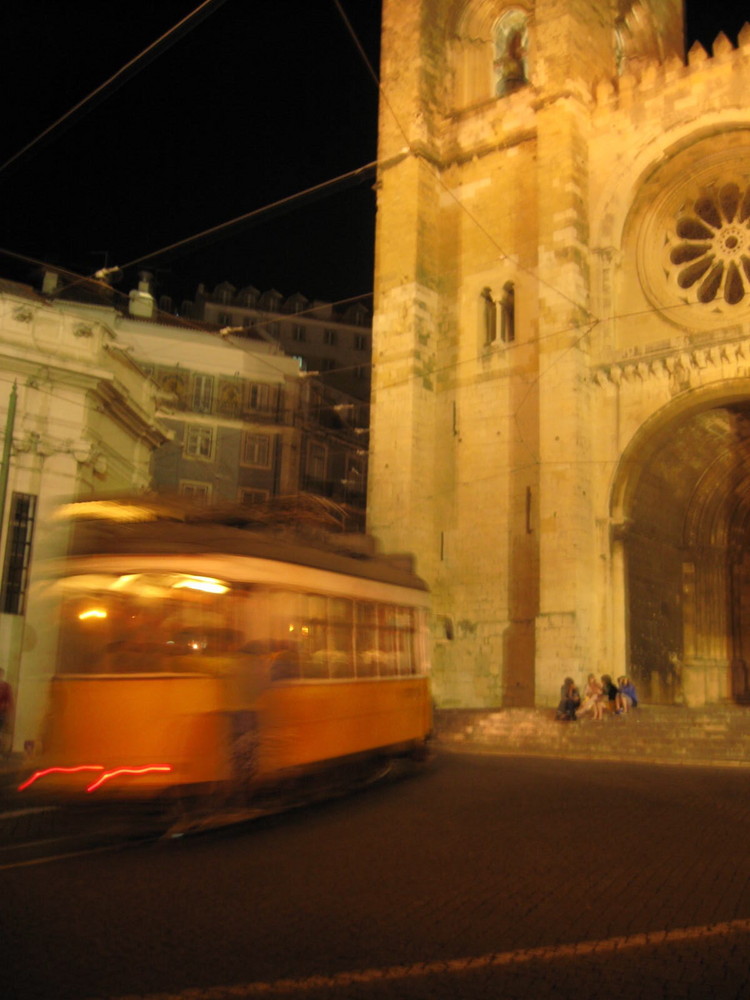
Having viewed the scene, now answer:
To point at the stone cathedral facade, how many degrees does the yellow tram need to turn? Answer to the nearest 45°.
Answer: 0° — it already faces it

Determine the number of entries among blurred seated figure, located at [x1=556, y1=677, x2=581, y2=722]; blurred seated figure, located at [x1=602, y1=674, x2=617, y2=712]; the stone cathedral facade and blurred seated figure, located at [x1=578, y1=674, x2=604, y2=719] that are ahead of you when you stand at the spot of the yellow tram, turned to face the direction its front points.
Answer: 4

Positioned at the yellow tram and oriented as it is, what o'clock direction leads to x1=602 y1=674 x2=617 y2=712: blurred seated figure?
The blurred seated figure is roughly at 12 o'clock from the yellow tram.

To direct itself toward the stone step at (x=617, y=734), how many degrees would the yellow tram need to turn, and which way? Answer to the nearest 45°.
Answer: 0° — it already faces it

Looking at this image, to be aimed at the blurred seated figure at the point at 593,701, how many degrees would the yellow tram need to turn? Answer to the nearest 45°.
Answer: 0° — it already faces them

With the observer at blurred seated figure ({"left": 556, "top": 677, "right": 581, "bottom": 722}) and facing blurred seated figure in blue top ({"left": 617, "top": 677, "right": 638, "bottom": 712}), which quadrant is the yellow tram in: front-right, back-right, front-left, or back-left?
back-right

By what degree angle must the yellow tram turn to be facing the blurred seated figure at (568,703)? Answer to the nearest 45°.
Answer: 0° — it already faces them

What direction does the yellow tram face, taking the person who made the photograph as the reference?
facing away from the viewer and to the right of the viewer
